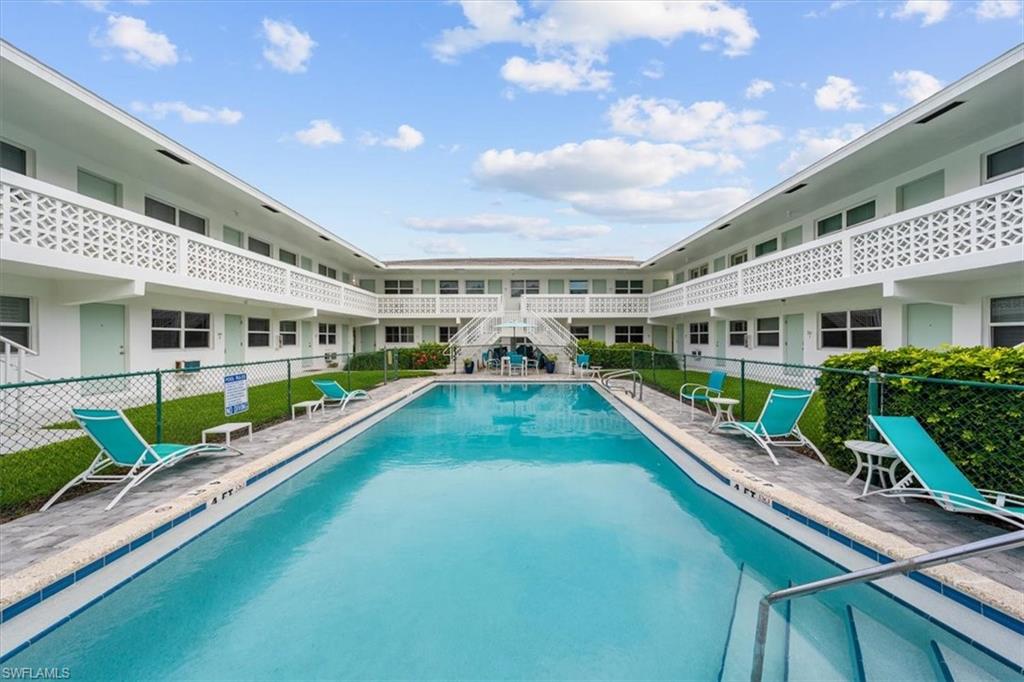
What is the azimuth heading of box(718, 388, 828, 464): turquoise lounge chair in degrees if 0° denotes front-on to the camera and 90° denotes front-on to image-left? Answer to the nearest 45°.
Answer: approximately 135°

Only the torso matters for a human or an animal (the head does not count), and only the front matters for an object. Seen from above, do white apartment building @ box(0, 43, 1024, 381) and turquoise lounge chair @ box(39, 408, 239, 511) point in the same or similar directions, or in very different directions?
very different directions

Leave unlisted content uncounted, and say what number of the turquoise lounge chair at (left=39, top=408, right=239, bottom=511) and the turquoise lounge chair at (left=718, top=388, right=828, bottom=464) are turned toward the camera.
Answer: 0

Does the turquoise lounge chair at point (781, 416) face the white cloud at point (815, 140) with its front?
no

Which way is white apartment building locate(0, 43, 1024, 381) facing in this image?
toward the camera

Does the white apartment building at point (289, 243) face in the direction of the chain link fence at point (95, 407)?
no

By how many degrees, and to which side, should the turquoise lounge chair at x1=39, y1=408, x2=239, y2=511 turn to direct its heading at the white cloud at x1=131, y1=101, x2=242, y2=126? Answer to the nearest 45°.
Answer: approximately 45° to its left

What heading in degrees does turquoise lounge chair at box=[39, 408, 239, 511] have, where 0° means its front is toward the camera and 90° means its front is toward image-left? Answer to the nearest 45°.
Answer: approximately 225°

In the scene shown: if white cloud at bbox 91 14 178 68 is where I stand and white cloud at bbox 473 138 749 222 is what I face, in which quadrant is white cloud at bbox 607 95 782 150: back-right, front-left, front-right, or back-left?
front-right

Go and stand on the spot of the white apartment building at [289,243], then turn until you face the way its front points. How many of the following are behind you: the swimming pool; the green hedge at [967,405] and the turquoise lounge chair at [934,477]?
0
